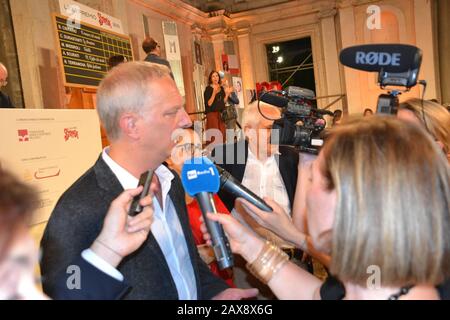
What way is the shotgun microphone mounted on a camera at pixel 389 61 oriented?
to the viewer's left

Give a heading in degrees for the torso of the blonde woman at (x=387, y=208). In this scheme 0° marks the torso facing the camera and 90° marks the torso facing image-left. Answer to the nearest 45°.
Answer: approximately 135°

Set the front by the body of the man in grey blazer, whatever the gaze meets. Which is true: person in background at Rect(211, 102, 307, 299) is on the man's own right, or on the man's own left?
on the man's own left

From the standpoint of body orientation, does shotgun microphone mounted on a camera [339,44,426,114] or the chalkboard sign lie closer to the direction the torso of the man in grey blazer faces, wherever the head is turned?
the shotgun microphone mounted on a camera

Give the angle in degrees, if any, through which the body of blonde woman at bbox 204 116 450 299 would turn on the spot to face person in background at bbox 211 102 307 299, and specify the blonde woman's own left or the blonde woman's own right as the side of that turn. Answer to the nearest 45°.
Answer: approximately 45° to the blonde woman's own right

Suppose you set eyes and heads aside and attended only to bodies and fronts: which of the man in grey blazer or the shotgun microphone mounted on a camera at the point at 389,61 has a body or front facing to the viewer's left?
the shotgun microphone mounted on a camera

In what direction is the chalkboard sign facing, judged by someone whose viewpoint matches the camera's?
facing the viewer and to the right of the viewer

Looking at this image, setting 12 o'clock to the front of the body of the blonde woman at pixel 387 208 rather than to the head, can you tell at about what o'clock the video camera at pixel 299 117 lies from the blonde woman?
The video camera is roughly at 1 o'clock from the blonde woman.

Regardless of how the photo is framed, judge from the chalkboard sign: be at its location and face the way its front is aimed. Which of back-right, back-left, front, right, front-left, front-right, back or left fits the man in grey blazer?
front-right

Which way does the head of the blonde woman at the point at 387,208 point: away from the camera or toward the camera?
away from the camera

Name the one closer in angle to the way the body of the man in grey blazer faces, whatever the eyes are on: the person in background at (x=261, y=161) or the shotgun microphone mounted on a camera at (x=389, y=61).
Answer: the shotgun microphone mounted on a camera
